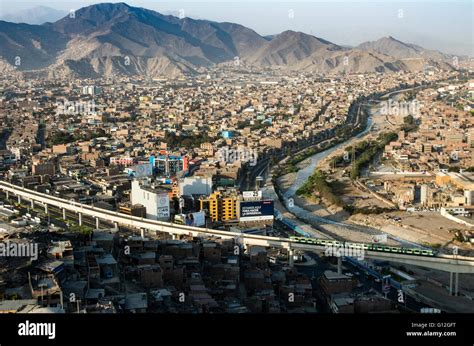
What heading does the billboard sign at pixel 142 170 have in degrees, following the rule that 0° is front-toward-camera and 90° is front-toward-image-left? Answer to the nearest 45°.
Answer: approximately 0°

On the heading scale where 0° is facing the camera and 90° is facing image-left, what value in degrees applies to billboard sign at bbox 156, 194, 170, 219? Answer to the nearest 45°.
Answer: approximately 0°

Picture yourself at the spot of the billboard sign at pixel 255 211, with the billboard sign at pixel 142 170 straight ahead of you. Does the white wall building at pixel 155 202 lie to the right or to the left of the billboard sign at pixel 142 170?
left

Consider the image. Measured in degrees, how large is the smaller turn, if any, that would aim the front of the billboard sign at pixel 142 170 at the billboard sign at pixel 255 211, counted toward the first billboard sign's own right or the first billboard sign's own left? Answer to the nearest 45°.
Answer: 0° — it already faces it

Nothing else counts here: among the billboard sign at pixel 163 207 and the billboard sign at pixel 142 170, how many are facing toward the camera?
2

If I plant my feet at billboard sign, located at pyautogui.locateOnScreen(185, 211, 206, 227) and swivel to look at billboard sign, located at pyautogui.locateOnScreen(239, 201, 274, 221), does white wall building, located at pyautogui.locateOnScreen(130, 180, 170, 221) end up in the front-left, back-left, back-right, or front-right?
back-left

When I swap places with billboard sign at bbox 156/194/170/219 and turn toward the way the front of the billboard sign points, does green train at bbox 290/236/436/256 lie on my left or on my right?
on my left

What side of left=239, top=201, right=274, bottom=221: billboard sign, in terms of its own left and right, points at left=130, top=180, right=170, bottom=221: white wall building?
right

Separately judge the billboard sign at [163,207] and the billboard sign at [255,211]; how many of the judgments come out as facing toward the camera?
2
